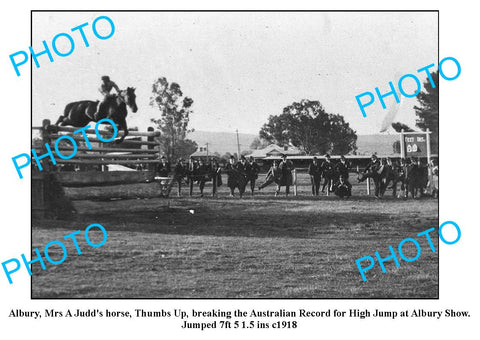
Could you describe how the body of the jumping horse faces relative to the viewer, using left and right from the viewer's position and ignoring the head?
facing to the right of the viewer
